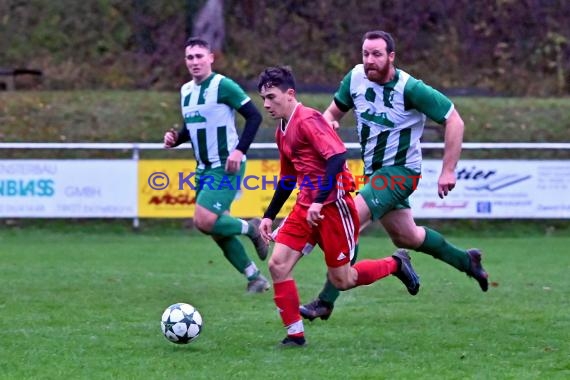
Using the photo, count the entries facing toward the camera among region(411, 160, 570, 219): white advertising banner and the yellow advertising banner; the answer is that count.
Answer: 2

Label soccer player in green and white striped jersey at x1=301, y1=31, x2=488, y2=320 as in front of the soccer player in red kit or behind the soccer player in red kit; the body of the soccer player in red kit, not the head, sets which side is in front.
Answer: behind

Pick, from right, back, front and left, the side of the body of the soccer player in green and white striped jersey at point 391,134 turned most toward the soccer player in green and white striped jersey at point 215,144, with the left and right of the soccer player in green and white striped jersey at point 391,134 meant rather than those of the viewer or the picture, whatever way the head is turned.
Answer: right

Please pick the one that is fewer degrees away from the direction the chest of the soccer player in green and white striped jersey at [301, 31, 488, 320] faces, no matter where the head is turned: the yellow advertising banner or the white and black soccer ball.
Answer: the white and black soccer ball

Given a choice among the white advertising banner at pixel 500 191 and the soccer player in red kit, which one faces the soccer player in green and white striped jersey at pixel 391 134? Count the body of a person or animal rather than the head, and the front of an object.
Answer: the white advertising banner

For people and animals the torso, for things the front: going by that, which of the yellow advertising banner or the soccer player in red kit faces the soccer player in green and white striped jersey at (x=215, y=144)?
the yellow advertising banner

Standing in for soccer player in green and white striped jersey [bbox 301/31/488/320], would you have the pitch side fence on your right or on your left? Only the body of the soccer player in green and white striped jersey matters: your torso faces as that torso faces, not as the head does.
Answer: on your right

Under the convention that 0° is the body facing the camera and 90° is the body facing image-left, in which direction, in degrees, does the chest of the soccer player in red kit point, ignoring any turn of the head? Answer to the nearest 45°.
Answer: approximately 45°

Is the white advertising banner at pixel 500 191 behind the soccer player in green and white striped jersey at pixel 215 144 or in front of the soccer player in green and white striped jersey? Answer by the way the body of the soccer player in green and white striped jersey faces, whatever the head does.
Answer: behind

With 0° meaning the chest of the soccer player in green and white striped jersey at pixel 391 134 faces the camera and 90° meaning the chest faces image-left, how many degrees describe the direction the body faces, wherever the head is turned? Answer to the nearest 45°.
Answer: approximately 45°

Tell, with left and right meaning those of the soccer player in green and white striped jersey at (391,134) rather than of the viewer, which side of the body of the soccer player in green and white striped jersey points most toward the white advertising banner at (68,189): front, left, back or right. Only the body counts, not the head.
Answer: right
